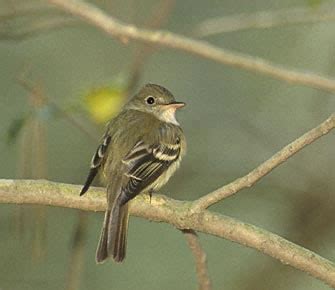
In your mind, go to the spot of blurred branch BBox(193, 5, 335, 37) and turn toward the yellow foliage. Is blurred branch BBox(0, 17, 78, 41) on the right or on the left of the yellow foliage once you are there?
right

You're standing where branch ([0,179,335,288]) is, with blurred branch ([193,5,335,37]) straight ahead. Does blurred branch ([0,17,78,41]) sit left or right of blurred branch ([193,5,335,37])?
left

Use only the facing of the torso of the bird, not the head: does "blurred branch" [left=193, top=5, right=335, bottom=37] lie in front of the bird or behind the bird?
in front
